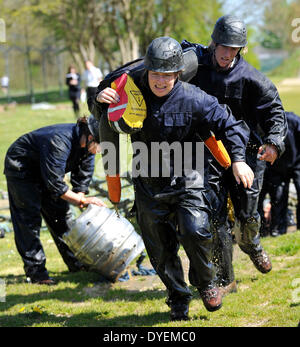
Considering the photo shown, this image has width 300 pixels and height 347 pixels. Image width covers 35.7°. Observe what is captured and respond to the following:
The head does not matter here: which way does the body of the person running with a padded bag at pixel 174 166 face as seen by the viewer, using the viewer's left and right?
facing the viewer

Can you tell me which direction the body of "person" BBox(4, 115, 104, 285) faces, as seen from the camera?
to the viewer's right

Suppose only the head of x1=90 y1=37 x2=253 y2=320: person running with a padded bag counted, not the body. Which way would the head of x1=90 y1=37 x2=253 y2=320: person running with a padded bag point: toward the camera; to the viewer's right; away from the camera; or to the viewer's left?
toward the camera

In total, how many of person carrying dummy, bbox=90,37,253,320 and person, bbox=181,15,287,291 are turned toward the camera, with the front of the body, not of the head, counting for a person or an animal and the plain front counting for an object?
2
